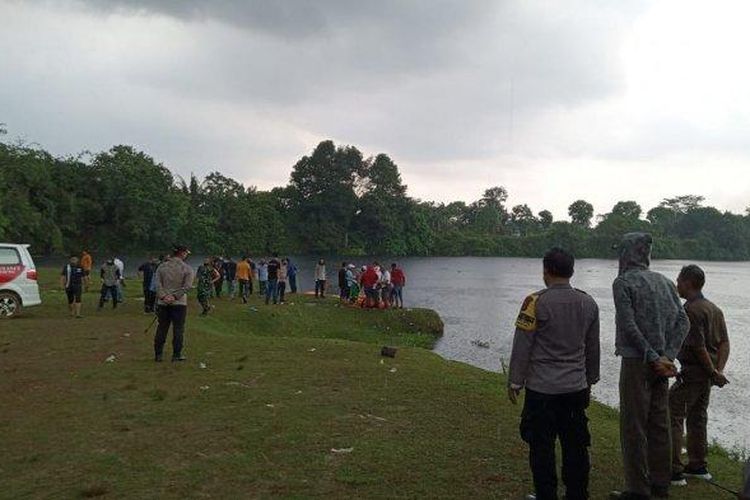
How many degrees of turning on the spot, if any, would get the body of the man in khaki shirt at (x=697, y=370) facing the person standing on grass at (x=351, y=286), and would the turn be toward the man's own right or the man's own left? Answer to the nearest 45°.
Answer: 0° — they already face them

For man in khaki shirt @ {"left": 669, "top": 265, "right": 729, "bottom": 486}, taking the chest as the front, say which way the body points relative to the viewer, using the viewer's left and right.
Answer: facing away from the viewer and to the left of the viewer

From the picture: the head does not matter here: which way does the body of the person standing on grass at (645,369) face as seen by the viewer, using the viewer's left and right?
facing away from the viewer and to the left of the viewer

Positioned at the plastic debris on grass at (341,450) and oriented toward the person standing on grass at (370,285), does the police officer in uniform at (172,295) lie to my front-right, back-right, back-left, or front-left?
front-left

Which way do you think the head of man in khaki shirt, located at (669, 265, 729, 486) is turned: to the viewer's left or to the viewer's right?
to the viewer's left

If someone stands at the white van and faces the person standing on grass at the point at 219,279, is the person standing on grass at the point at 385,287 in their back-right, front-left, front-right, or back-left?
front-right

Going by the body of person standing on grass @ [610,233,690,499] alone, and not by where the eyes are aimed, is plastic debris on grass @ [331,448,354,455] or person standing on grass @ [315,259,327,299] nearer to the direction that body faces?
the person standing on grass
